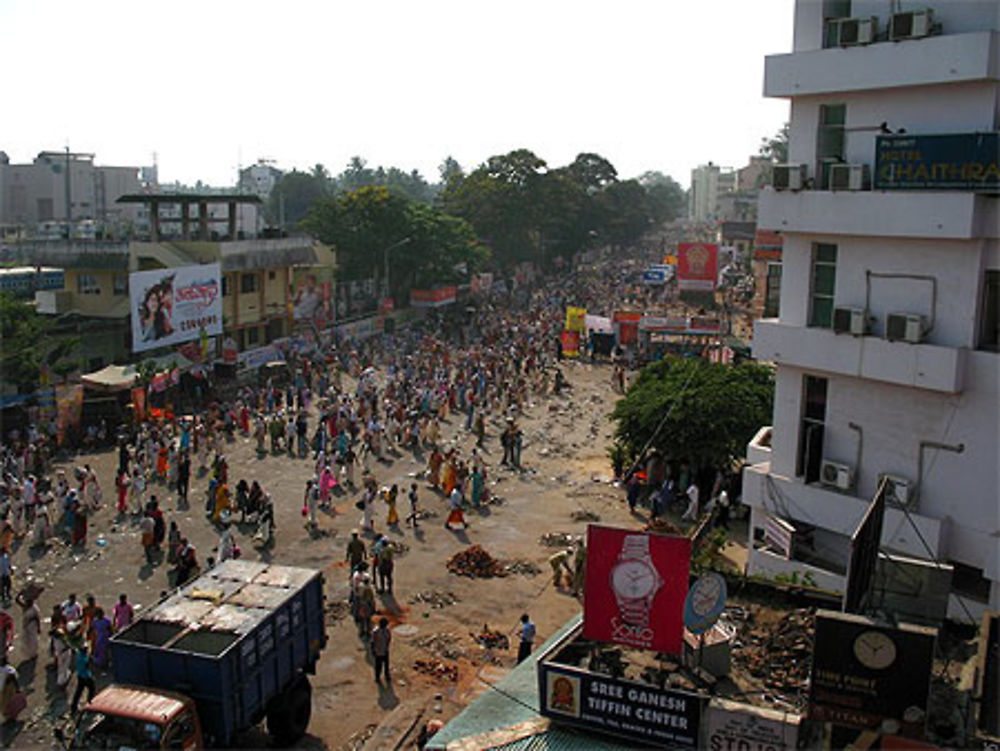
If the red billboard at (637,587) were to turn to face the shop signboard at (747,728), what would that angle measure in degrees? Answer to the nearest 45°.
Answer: approximately 45° to its left

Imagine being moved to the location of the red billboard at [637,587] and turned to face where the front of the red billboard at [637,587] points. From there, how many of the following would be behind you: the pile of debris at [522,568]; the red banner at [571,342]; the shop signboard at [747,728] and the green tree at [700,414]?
3

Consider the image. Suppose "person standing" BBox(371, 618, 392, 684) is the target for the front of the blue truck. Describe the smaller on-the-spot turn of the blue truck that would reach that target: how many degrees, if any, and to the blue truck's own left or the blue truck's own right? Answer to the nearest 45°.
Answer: approximately 180°

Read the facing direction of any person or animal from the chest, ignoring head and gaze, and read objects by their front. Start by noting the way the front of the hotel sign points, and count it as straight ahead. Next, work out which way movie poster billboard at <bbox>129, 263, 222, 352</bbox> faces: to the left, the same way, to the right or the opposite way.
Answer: to the left

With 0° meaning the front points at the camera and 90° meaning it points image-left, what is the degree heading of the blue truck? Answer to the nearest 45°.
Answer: approximately 45°

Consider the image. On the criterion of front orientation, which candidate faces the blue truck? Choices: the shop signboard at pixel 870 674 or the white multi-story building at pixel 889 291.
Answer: the white multi-story building

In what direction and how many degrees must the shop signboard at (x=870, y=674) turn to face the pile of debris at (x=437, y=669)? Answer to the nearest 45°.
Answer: approximately 135° to its right

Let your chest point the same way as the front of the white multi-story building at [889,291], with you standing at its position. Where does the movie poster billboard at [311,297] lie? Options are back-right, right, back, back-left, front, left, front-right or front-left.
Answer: right

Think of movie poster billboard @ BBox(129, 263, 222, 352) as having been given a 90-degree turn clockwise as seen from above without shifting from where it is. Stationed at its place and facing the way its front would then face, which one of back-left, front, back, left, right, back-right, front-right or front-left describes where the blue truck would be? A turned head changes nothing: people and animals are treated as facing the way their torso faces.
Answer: front-left

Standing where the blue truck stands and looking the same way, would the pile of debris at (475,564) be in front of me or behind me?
behind

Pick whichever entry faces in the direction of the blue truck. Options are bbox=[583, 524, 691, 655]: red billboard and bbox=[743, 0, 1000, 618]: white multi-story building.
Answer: the white multi-story building

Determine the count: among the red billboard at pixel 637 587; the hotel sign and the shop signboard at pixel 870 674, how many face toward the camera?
3
